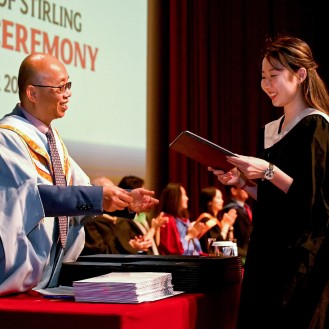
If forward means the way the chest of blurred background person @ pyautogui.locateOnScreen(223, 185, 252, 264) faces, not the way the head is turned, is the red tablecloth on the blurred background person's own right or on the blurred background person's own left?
on the blurred background person's own right

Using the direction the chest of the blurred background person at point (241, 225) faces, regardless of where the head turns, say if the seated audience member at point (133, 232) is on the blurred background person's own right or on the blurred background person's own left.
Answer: on the blurred background person's own right

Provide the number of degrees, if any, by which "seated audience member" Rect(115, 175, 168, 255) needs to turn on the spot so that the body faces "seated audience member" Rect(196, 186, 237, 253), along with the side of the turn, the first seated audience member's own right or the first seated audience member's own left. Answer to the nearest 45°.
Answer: approximately 90° to the first seated audience member's own left
